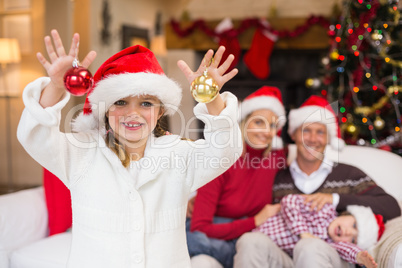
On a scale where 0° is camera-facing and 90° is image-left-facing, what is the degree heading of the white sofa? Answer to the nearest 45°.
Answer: approximately 0°

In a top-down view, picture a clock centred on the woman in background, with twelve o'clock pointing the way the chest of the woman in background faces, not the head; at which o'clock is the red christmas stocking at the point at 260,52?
The red christmas stocking is roughly at 6 o'clock from the woman in background.

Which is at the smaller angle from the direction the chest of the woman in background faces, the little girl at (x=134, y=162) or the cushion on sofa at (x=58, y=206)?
the little girl

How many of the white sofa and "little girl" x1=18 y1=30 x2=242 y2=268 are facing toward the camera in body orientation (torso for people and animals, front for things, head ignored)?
2

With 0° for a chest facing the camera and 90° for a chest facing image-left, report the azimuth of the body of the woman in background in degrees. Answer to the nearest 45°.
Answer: approximately 0°

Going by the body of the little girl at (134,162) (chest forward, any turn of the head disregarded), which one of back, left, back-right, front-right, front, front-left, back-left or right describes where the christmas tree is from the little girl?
back-left

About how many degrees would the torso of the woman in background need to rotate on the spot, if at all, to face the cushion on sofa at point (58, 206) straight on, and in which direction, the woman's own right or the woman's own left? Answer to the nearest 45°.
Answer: approximately 90° to the woman's own right
